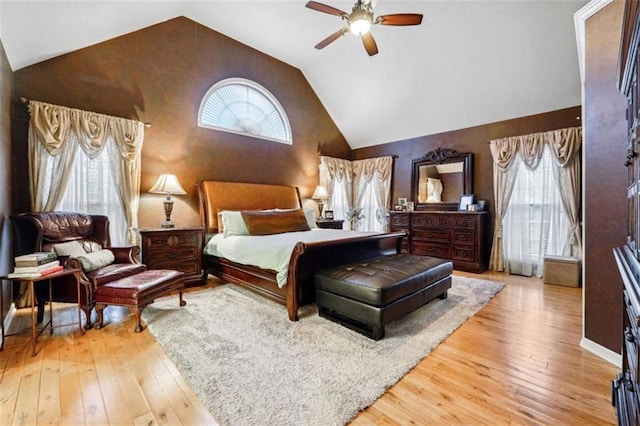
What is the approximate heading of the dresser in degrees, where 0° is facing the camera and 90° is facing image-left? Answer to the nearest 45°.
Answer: approximately 45°

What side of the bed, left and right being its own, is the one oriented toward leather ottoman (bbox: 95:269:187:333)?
right

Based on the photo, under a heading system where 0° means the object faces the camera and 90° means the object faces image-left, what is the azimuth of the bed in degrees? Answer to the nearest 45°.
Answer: approximately 315°

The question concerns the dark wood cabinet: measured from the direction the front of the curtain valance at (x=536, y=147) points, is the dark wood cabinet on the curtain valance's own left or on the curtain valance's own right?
on the curtain valance's own left

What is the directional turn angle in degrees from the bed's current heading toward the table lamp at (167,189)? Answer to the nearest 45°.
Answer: approximately 135° to its right

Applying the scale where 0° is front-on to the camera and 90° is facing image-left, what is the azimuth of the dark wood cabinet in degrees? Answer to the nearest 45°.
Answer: approximately 90°
